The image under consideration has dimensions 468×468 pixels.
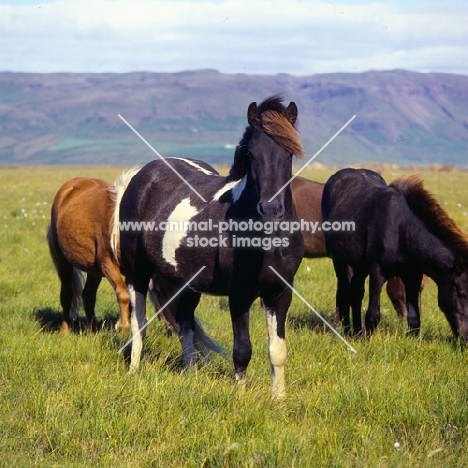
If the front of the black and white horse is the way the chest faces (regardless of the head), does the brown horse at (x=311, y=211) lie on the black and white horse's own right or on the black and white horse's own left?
on the black and white horse's own left

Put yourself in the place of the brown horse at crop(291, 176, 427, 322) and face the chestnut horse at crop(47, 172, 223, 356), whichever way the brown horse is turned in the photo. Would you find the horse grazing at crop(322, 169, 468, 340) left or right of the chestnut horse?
left

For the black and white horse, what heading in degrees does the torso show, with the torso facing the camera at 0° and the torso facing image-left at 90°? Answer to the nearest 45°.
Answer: approximately 315°

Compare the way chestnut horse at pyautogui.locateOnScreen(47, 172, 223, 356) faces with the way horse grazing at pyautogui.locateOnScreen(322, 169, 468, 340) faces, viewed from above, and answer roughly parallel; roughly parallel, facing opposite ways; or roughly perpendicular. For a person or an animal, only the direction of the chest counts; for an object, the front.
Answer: roughly parallel

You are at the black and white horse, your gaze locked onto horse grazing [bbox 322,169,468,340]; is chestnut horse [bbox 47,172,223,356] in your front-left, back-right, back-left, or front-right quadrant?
front-left

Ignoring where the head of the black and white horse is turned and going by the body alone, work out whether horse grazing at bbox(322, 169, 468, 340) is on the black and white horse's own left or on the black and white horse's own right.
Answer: on the black and white horse's own left

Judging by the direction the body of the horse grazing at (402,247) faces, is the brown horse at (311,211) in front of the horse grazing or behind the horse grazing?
behind

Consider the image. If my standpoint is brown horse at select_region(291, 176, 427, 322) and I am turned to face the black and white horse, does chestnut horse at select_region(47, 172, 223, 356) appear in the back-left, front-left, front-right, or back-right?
front-right

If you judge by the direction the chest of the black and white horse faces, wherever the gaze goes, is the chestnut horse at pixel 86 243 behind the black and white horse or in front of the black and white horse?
behind
